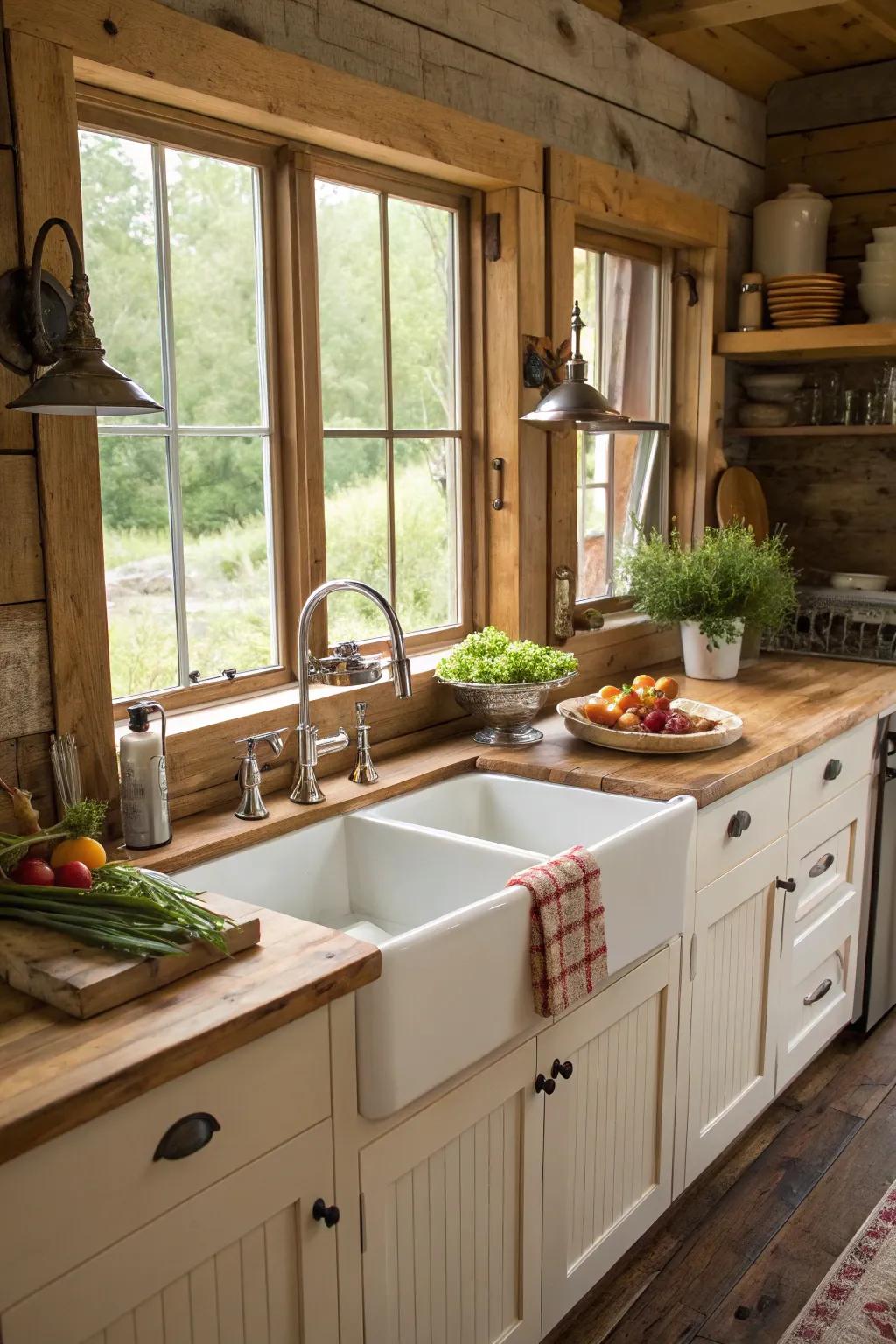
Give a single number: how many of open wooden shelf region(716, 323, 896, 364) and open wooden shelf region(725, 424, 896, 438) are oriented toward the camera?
2

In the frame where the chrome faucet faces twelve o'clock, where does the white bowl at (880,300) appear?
The white bowl is roughly at 9 o'clock from the chrome faucet.

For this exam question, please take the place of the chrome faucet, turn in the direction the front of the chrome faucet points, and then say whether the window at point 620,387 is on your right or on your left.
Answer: on your left

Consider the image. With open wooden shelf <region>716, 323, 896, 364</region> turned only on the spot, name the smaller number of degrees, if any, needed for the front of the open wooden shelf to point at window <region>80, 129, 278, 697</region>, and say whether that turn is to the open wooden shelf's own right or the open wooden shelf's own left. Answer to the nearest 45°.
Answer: approximately 45° to the open wooden shelf's own right

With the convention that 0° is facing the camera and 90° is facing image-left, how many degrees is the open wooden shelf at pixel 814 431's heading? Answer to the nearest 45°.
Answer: approximately 0°

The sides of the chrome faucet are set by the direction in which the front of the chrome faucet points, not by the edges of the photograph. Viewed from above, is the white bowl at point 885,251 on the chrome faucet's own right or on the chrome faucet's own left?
on the chrome faucet's own left

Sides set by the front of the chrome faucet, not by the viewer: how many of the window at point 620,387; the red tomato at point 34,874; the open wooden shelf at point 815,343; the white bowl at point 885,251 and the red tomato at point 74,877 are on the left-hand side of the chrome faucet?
3

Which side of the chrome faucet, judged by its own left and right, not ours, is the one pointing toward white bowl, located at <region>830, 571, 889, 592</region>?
left
